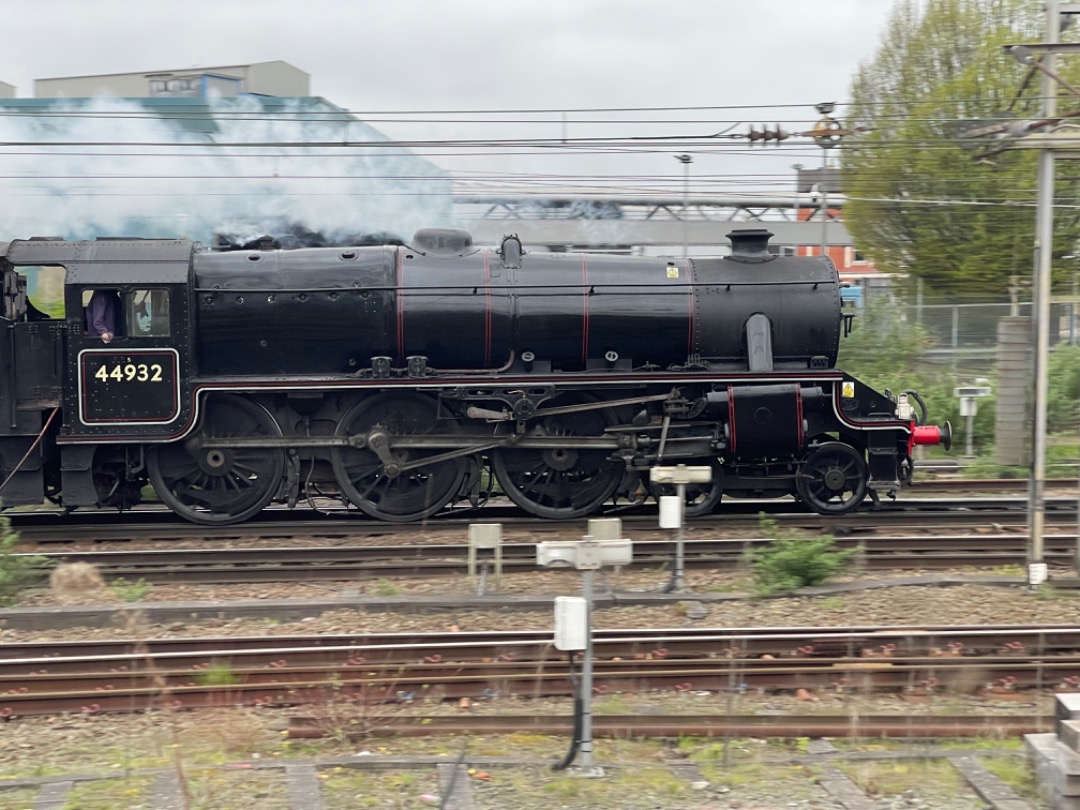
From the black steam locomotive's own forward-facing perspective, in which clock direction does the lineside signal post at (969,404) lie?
The lineside signal post is roughly at 11 o'clock from the black steam locomotive.

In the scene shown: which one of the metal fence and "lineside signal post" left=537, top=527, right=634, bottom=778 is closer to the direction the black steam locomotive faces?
the metal fence

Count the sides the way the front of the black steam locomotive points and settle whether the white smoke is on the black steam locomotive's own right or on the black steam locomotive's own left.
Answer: on the black steam locomotive's own left

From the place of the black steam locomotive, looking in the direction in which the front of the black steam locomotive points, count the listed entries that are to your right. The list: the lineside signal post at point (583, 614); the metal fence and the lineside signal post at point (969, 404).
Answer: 1

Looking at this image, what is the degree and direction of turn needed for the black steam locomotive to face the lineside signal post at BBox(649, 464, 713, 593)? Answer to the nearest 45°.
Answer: approximately 45° to its right

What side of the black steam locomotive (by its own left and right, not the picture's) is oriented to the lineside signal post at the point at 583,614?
right

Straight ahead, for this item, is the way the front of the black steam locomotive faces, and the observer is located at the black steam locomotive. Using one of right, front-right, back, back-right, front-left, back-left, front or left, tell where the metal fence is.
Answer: front-left

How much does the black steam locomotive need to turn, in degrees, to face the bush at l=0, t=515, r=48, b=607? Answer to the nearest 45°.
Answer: approximately 135° to its right

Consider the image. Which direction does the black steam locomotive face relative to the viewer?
to the viewer's right

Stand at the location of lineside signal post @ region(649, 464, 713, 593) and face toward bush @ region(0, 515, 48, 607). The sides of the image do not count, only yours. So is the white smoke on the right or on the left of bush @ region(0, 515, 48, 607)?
right

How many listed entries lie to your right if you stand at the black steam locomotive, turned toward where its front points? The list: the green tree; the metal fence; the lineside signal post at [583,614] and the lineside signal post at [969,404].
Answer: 1
